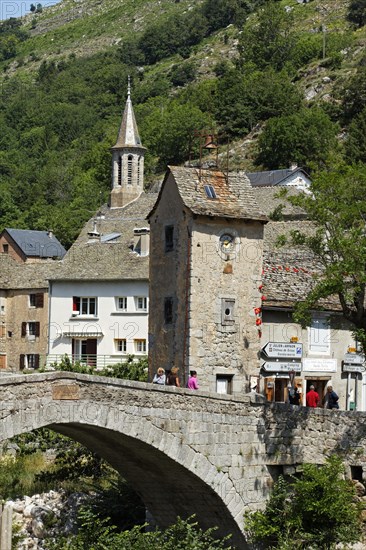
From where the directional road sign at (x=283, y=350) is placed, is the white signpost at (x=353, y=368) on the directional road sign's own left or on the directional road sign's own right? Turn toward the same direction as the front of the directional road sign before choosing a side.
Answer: on the directional road sign's own left

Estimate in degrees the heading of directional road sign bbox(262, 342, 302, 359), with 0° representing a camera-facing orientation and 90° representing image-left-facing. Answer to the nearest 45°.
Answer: approximately 0°

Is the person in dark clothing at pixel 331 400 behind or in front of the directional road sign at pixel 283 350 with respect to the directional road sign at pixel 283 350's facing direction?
in front

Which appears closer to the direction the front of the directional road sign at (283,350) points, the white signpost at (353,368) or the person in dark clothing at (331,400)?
the person in dark clothing

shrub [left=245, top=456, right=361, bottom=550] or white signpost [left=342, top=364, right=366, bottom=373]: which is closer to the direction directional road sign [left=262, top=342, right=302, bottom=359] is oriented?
the shrub

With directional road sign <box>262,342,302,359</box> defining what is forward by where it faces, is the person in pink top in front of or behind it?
in front

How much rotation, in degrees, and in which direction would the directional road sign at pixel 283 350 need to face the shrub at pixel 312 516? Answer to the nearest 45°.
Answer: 0° — it already faces it

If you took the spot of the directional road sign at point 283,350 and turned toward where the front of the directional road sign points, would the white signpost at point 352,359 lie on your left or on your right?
on your left
